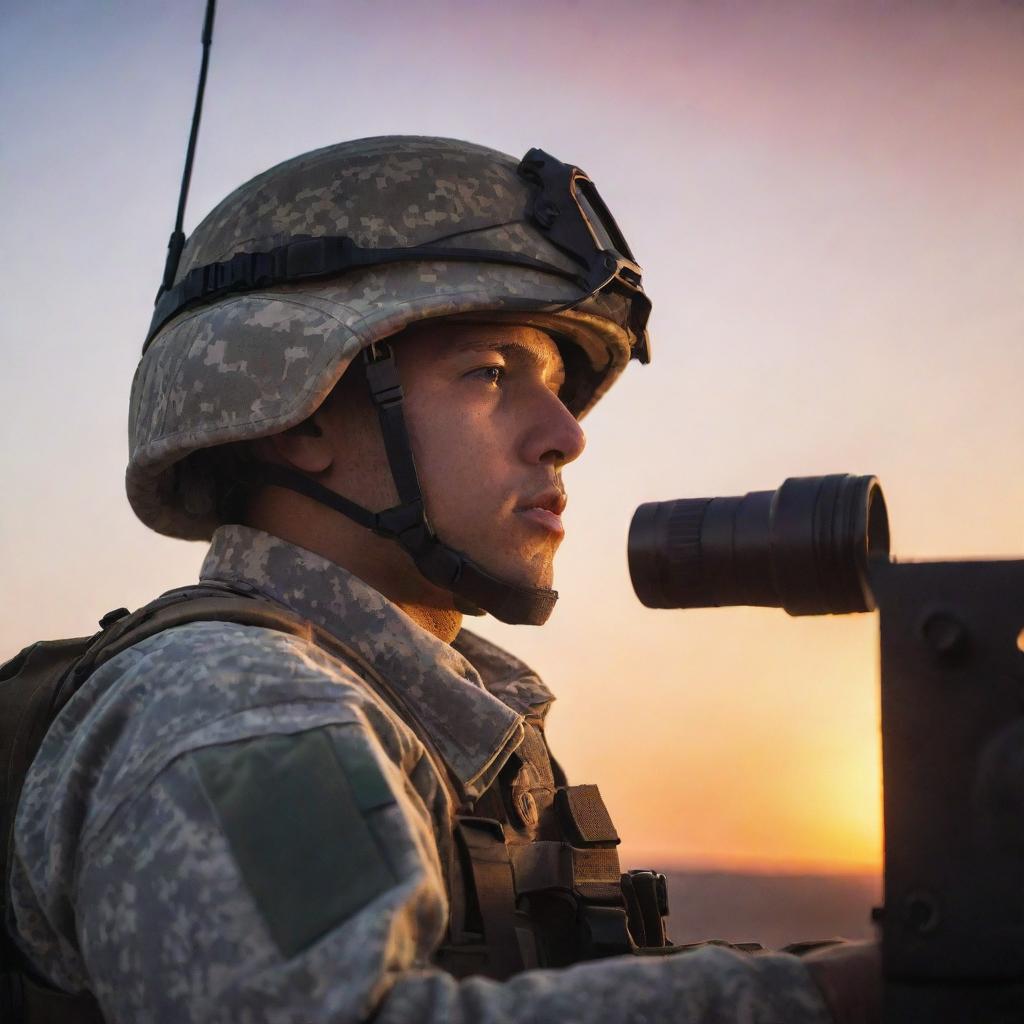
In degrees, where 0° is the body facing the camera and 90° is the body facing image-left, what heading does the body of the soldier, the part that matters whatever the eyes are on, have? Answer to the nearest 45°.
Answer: approximately 270°

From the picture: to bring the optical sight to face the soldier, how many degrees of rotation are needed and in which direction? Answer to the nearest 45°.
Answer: approximately 135° to its left

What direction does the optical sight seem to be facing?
to the viewer's right

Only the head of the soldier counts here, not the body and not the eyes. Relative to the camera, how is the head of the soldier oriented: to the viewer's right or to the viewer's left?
to the viewer's right

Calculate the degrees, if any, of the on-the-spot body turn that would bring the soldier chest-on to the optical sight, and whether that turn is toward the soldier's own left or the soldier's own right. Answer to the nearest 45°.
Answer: approximately 45° to the soldier's own right

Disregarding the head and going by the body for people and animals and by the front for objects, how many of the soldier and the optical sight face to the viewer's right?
2
